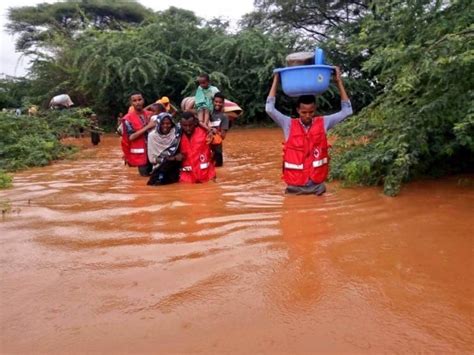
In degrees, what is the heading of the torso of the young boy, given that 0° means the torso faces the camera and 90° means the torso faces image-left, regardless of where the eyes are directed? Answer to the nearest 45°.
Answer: approximately 0°

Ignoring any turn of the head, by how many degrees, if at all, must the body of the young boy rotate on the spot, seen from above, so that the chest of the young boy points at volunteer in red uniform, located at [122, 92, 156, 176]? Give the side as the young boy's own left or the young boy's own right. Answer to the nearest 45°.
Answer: approximately 90° to the young boy's own right

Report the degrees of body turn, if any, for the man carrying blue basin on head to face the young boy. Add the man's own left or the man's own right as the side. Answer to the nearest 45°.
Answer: approximately 135° to the man's own right

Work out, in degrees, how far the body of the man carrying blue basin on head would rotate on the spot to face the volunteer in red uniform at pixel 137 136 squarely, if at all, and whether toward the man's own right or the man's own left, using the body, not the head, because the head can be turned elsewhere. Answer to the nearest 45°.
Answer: approximately 135° to the man's own right

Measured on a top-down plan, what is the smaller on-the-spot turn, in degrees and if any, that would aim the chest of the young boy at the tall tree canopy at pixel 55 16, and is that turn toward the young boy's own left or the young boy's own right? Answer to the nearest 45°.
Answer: approximately 180°

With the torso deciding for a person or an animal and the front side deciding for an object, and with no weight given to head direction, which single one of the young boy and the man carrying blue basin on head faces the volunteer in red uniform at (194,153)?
the young boy

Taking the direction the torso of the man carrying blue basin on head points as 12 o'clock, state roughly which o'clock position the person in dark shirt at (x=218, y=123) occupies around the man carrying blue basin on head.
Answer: The person in dark shirt is roughly at 5 o'clock from the man carrying blue basin on head.

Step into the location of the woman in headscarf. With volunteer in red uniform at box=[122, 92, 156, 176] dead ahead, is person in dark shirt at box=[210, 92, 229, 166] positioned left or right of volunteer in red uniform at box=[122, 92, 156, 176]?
right

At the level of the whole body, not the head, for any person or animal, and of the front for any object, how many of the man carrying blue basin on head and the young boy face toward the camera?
2

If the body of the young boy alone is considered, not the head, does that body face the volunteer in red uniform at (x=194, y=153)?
yes
